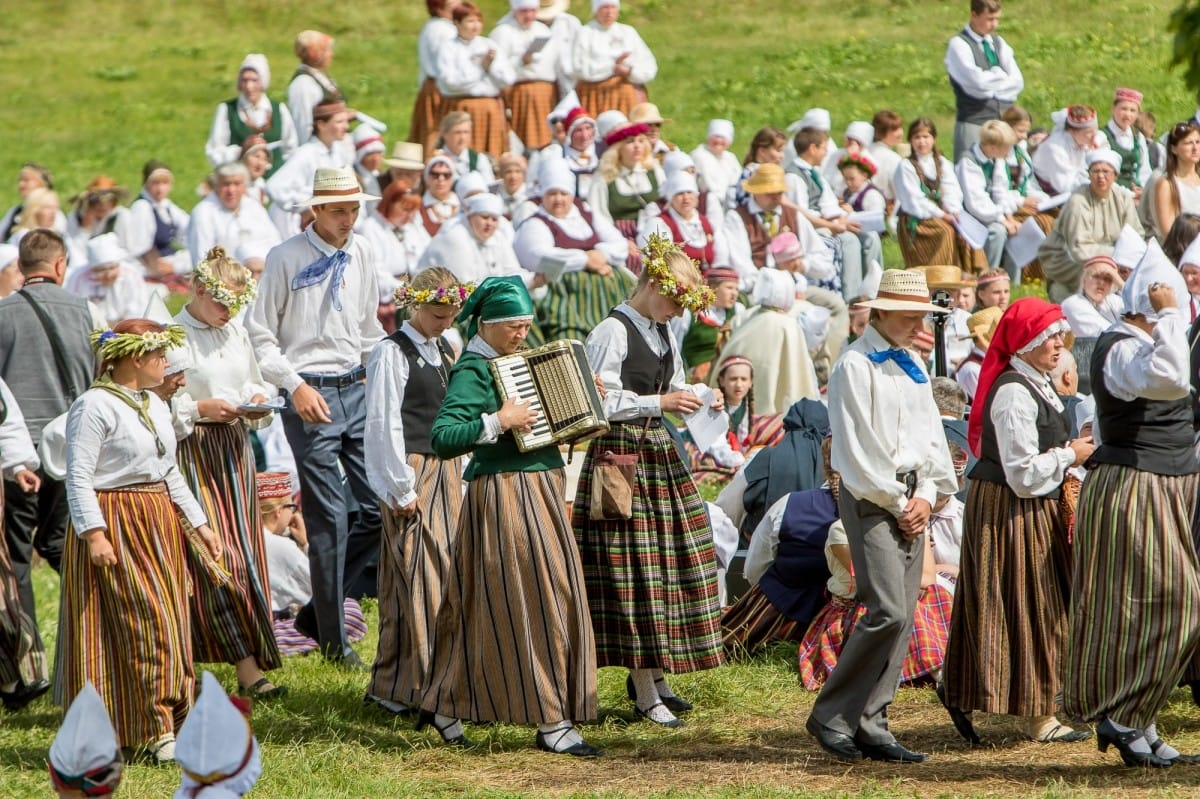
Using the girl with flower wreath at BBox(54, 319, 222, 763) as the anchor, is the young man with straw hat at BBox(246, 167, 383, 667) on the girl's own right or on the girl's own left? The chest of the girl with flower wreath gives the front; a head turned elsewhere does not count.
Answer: on the girl's own left

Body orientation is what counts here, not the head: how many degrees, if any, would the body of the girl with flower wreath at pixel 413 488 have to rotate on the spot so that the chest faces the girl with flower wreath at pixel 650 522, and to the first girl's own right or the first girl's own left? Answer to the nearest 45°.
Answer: approximately 45° to the first girl's own left

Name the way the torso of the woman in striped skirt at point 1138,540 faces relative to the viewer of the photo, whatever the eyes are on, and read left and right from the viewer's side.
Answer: facing to the right of the viewer

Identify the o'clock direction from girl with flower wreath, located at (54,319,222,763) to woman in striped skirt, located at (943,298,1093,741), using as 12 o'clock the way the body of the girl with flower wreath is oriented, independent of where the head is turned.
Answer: The woman in striped skirt is roughly at 11 o'clock from the girl with flower wreath.

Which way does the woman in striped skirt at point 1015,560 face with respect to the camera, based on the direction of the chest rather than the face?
to the viewer's right

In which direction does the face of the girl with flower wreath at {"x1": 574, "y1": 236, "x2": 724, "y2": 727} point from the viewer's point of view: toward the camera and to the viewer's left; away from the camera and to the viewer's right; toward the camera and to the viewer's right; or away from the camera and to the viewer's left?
toward the camera and to the viewer's right

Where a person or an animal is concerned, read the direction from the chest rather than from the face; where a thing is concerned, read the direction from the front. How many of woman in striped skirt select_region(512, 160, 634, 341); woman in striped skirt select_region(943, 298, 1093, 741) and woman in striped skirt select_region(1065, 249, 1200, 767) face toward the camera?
1

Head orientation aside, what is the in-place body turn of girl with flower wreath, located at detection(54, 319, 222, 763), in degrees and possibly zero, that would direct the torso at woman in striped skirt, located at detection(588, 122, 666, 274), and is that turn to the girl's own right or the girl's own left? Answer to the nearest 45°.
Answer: approximately 90° to the girl's own left

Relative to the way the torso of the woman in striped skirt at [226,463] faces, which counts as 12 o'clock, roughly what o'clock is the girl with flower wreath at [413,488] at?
The girl with flower wreath is roughly at 12 o'clock from the woman in striped skirt.

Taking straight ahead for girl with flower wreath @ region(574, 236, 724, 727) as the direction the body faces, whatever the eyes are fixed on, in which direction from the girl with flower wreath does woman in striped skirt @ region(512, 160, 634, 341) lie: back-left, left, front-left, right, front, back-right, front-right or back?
back-left

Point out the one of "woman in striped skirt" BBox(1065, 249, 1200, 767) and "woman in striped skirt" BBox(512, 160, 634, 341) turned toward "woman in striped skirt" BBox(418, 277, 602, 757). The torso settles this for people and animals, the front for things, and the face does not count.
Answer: "woman in striped skirt" BBox(512, 160, 634, 341)
